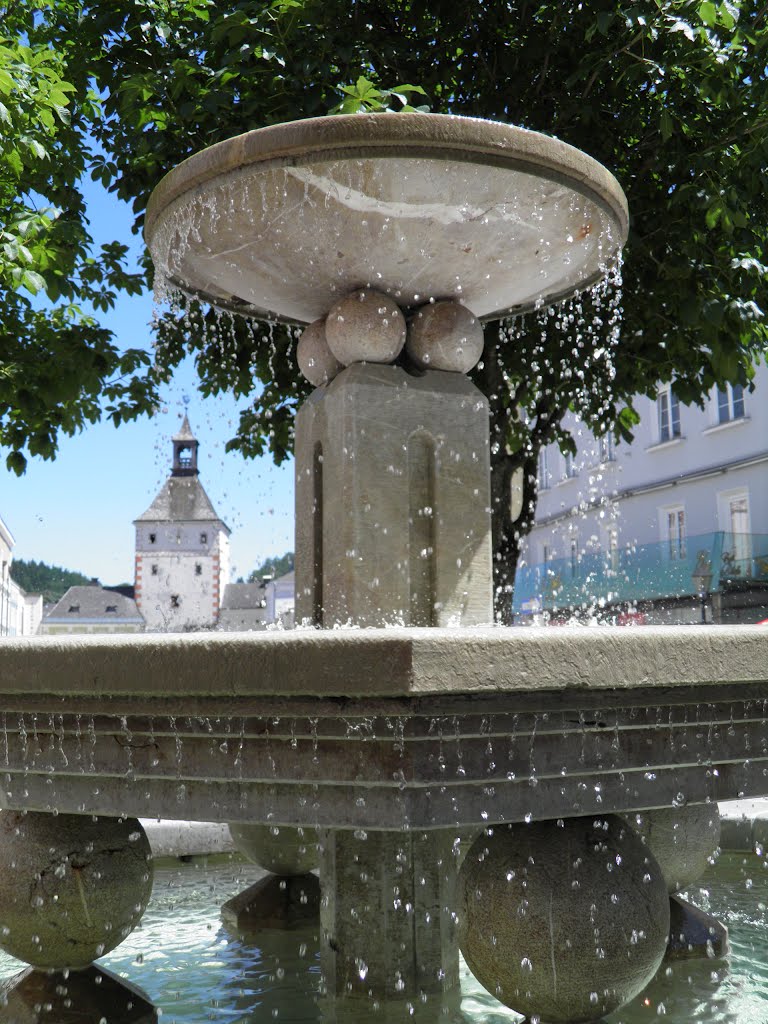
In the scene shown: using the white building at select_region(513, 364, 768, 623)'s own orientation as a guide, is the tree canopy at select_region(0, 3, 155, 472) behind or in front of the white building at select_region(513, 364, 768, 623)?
in front

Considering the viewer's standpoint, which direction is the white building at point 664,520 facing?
facing the viewer and to the left of the viewer

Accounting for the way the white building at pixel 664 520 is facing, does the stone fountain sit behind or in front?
in front

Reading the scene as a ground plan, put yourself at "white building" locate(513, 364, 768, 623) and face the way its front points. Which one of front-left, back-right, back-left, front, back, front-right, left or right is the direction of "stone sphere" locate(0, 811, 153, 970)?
front-left

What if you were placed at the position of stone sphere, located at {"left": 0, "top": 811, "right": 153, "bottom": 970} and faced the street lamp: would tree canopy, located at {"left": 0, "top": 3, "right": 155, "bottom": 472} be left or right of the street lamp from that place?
left
